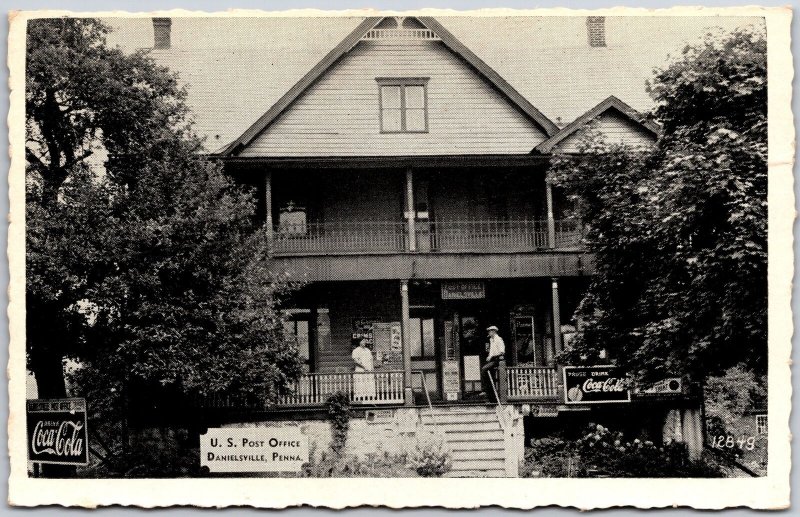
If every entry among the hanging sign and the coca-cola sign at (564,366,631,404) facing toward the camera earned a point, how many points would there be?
2

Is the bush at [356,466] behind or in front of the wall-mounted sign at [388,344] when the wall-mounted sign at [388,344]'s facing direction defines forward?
in front

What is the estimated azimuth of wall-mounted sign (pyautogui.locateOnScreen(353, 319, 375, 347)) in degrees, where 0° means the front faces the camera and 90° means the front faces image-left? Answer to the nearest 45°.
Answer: approximately 0°

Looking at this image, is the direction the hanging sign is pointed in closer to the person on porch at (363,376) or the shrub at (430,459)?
the shrub

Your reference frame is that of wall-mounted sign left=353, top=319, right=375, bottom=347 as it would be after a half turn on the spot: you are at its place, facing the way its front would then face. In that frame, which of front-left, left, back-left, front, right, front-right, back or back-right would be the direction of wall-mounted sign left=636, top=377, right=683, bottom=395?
back-right
